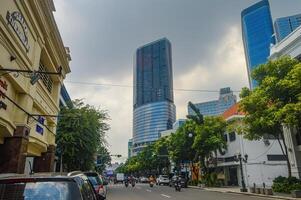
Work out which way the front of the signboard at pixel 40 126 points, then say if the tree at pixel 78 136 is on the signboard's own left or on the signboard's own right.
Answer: on the signboard's own left

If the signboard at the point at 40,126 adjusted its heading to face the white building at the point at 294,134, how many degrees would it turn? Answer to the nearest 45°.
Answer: approximately 45° to its left

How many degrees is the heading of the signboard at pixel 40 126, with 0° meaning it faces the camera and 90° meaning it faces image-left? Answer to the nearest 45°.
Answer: approximately 315°

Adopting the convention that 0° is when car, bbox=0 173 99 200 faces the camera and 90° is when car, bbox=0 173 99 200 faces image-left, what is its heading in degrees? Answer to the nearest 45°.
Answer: approximately 180°

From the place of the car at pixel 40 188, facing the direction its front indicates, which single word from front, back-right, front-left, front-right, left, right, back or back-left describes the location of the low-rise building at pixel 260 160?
front-right

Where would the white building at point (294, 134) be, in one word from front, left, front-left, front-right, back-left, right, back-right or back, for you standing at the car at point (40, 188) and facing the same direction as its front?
front-right

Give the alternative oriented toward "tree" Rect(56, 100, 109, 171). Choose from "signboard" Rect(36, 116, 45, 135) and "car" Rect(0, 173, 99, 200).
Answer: the car

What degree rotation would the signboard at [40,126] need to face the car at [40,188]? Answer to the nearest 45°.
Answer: approximately 45° to its right

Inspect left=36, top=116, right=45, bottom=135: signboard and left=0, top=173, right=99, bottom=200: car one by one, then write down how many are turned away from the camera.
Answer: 1

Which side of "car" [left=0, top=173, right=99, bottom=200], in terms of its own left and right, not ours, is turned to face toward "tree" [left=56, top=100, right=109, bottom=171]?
front

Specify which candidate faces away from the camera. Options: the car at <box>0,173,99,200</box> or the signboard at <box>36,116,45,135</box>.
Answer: the car

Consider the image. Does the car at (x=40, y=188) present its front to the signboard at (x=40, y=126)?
yes
